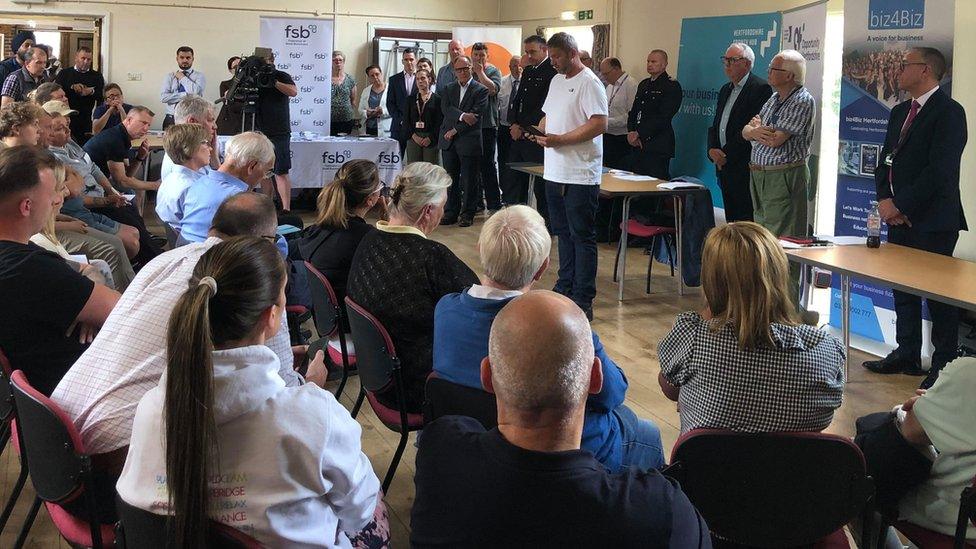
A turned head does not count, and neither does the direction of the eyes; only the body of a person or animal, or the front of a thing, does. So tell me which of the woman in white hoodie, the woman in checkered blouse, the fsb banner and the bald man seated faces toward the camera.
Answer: the fsb banner

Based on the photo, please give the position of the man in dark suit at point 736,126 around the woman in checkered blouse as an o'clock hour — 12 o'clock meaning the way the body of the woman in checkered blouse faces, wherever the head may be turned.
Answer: The man in dark suit is roughly at 12 o'clock from the woman in checkered blouse.

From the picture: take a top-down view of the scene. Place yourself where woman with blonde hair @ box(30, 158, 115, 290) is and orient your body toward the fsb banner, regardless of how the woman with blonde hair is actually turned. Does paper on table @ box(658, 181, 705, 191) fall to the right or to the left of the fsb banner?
right

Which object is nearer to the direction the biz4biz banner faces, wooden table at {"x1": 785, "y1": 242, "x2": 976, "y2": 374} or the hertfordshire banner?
the wooden table

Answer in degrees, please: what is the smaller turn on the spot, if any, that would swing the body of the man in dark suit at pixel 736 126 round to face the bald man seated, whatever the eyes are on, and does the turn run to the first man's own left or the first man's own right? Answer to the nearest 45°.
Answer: approximately 45° to the first man's own left

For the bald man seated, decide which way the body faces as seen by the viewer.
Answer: away from the camera

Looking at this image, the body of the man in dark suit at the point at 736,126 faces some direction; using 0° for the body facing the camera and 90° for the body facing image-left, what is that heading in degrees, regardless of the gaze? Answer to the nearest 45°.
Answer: approximately 45°

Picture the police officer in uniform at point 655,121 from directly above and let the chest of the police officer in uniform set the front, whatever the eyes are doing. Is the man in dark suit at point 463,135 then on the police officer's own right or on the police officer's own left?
on the police officer's own right

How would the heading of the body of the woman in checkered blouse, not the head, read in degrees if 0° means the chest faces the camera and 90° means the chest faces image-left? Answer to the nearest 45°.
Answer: approximately 180°

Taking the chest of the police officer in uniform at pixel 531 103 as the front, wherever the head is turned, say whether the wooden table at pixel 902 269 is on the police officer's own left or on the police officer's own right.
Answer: on the police officer's own left

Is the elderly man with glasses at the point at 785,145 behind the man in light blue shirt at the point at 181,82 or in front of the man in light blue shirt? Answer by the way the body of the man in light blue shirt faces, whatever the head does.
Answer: in front

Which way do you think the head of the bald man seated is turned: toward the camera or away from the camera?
away from the camera

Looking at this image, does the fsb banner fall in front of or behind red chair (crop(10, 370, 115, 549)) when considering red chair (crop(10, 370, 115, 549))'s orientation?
in front

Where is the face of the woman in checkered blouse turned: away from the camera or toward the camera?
away from the camera

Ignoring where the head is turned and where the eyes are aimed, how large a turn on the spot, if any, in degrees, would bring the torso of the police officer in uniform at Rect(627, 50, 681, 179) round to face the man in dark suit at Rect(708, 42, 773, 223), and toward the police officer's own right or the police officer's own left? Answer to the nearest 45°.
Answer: approximately 45° to the police officer's own left

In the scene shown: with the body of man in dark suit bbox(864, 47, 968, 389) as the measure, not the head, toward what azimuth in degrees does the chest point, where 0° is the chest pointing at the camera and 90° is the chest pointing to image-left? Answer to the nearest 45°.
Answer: approximately 45°

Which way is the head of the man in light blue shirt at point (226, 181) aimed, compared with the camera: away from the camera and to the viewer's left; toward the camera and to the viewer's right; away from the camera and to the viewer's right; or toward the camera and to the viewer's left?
away from the camera and to the viewer's right
